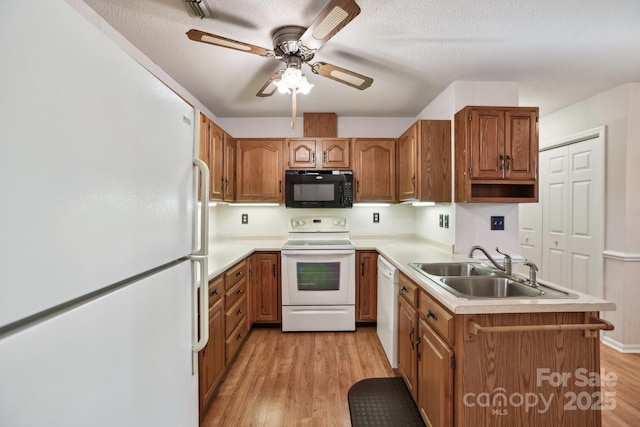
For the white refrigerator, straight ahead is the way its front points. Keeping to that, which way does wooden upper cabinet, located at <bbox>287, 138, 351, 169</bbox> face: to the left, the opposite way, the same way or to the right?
to the right

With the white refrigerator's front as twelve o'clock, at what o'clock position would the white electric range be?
The white electric range is roughly at 9 o'clock from the white refrigerator.

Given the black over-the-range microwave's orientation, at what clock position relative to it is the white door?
The white door is roughly at 9 o'clock from the black over-the-range microwave.

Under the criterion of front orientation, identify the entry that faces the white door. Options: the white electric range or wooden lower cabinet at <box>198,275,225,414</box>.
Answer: the wooden lower cabinet

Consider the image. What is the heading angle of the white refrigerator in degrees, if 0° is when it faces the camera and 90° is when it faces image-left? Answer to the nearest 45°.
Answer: approximately 315°

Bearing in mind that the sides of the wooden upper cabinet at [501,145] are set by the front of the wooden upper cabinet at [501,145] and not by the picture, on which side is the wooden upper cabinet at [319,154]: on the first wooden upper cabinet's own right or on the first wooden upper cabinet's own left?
on the first wooden upper cabinet's own right

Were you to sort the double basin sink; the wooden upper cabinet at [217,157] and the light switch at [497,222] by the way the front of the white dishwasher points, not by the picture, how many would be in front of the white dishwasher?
1

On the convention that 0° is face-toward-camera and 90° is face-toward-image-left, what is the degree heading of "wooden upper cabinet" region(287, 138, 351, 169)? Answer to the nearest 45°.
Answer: approximately 0°

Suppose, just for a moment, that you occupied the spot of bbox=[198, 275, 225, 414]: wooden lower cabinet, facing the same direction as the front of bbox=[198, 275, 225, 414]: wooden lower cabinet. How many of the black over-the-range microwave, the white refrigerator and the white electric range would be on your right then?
1

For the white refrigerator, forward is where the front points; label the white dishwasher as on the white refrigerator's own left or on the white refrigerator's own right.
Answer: on the white refrigerator's own left

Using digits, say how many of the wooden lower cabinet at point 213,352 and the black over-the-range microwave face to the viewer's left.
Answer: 0

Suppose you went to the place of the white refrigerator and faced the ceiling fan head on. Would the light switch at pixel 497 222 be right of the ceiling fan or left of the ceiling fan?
right

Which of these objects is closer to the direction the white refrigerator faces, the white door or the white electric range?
the white door

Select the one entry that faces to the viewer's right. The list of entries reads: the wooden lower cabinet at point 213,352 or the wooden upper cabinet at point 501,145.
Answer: the wooden lower cabinet

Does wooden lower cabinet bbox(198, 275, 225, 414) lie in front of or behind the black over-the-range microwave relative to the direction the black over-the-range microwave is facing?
in front
